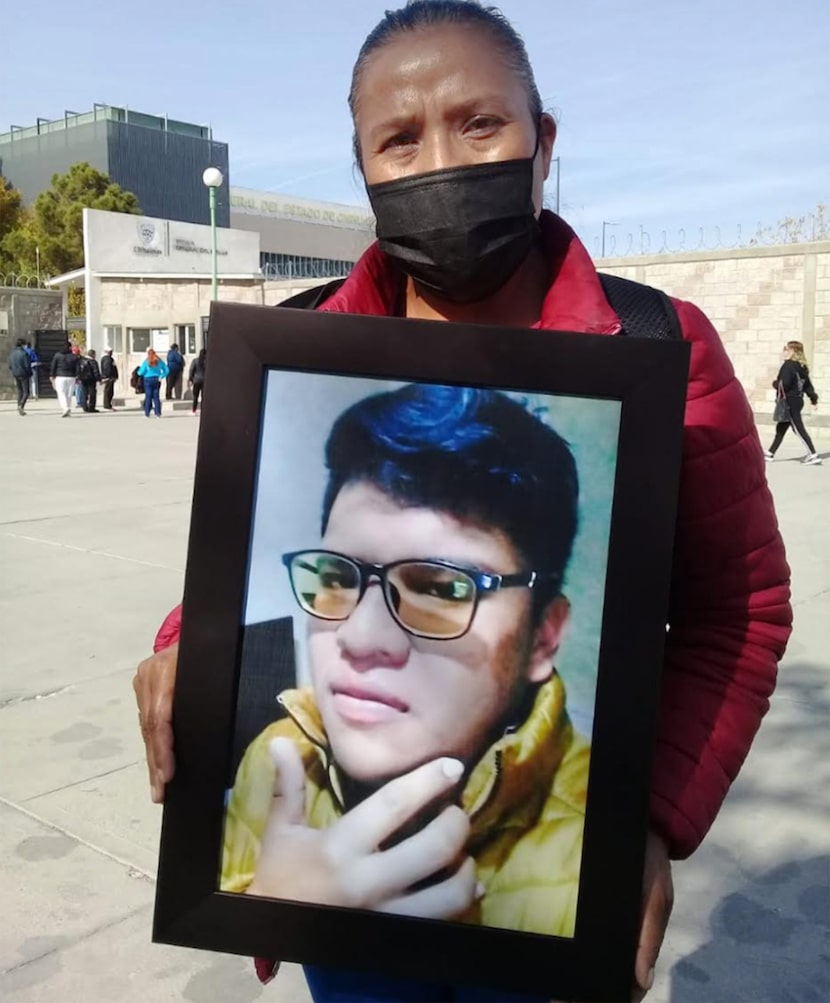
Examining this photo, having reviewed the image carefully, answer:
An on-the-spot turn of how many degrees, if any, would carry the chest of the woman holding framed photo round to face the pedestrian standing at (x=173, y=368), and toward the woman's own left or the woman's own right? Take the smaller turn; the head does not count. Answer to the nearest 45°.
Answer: approximately 180°

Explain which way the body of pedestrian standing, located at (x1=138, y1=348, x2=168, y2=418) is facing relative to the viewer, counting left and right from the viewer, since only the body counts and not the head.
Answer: facing away from the viewer

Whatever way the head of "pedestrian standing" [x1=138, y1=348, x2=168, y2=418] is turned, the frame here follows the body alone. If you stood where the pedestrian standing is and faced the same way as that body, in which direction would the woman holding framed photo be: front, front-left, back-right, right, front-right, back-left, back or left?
back

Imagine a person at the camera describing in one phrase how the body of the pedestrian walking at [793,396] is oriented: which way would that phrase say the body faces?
to the viewer's left

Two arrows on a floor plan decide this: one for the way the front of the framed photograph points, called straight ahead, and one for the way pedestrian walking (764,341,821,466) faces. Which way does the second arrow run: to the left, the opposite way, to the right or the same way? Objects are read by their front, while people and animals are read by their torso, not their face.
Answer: to the right

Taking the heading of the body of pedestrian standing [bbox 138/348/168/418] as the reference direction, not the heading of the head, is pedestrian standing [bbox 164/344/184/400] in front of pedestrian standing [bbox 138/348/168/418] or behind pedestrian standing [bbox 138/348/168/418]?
in front
